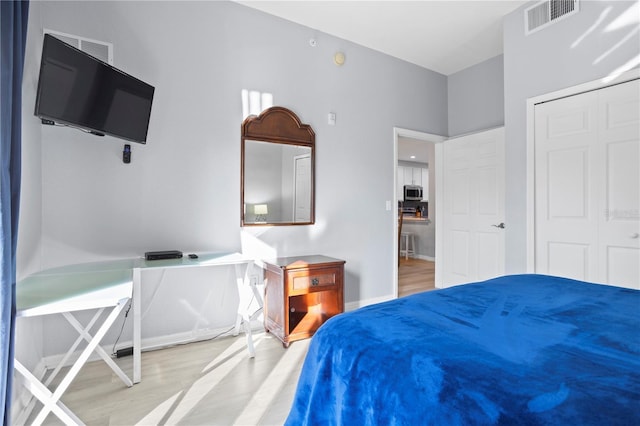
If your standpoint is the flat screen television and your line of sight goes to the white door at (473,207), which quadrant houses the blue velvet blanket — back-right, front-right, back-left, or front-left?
front-right

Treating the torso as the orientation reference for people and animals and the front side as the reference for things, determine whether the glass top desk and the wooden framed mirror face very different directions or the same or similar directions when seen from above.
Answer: same or similar directions

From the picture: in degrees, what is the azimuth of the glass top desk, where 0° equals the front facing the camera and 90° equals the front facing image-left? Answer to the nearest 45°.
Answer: approximately 315°

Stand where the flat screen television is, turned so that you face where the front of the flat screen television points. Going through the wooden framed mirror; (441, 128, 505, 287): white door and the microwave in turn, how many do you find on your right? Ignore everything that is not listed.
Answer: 0

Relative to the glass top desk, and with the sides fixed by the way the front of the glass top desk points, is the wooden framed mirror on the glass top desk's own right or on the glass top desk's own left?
on the glass top desk's own left

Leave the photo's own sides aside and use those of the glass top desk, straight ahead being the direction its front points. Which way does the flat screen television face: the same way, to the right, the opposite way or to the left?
the same way

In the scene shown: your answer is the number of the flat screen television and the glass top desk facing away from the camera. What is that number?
0

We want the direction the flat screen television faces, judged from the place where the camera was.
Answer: facing the viewer and to the right of the viewer

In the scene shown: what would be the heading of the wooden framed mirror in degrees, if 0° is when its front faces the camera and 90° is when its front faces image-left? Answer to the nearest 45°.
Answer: approximately 315°

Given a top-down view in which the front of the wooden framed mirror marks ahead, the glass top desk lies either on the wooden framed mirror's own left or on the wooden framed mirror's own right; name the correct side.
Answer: on the wooden framed mirror's own right

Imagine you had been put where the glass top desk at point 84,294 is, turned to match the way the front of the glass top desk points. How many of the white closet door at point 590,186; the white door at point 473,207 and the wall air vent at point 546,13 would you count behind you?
0

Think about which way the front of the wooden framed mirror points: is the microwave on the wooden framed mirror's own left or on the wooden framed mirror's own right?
on the wooden framed mirror's own left

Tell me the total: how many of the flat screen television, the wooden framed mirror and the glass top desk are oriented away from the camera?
0

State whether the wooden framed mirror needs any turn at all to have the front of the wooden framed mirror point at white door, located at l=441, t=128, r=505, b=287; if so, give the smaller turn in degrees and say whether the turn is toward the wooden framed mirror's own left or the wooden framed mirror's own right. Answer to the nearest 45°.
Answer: approximately 45° to the wooden framed mirror's own left

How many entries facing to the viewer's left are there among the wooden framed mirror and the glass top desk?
0

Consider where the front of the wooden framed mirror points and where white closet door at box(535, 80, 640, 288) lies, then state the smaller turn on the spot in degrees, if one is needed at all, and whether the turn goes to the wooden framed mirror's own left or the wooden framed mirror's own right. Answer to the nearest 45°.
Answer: approximately 45° to the wooden framed mirror's own left
